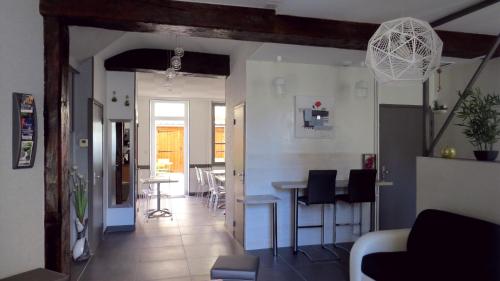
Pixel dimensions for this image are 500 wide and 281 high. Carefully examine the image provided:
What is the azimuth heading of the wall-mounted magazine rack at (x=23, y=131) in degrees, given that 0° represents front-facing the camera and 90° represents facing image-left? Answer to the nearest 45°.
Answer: approximately 315°

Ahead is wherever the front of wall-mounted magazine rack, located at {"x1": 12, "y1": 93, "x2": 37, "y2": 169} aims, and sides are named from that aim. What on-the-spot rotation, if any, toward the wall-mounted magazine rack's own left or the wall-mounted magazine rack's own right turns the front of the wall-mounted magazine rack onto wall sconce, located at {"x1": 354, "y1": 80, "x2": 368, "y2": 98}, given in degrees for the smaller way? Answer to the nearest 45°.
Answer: approximately 45° to the wall-mounted magazine rack's own left

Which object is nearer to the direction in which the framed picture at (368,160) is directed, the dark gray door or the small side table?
the small side table

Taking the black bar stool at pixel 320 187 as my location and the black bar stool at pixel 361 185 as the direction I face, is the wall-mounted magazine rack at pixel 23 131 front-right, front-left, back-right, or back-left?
back-right

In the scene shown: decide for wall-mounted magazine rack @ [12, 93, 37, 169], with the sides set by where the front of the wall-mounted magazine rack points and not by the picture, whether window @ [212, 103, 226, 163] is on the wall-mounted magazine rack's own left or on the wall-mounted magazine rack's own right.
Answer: on the wall-mounted magazine rack's own left

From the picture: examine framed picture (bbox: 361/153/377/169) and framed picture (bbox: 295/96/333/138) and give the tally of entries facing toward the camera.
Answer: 2

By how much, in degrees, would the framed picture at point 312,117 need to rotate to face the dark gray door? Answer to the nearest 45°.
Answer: approximately 135° to its left

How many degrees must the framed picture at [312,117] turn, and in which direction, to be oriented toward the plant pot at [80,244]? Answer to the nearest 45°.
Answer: approximately 45° to its right

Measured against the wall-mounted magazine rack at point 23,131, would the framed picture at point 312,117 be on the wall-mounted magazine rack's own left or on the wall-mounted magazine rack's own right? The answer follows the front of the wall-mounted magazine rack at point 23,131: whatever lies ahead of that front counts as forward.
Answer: on the wall-mounted magazine rack's own left

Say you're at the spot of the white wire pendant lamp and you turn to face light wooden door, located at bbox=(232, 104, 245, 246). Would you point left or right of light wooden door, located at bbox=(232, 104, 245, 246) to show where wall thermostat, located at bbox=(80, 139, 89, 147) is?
left

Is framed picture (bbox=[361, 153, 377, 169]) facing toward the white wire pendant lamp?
yes

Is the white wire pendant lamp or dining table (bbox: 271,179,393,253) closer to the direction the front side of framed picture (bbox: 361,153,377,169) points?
the white wire pendant lamp
